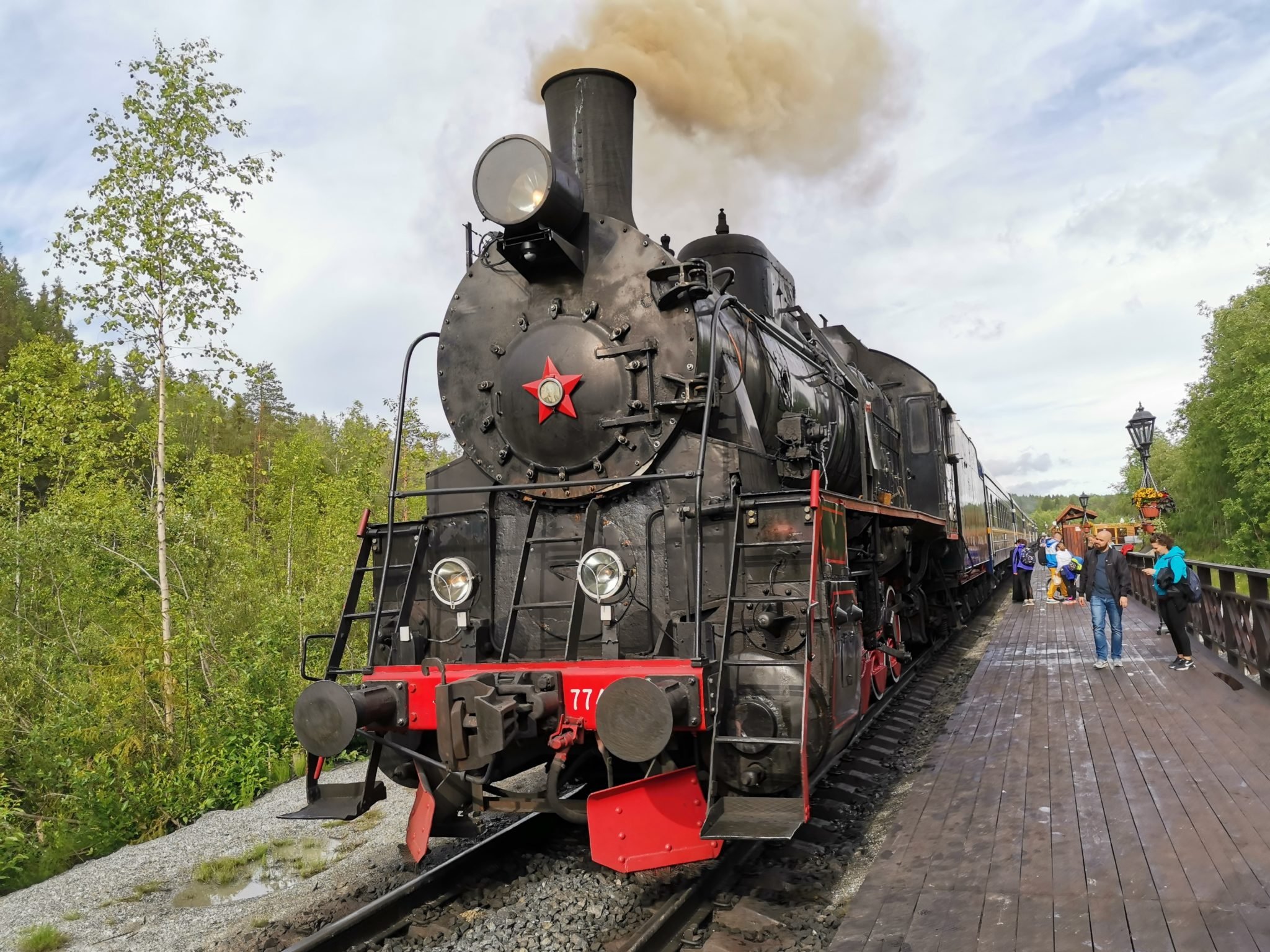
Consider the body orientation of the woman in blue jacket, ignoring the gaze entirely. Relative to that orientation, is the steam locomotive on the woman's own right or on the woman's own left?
on the woman's own left

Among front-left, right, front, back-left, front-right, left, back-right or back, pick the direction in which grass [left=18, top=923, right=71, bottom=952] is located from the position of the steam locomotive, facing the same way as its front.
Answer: front-right

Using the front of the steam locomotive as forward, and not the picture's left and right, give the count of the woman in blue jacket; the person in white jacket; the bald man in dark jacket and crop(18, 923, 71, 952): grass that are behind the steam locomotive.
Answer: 3

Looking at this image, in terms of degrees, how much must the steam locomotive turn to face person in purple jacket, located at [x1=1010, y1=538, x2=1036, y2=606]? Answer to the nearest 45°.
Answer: approximately 180°

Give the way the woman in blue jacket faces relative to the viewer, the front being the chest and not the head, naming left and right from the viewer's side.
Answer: facing to the left of the viewer

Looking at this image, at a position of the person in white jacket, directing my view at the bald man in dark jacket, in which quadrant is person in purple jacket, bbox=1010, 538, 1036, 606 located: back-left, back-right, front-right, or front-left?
front-right

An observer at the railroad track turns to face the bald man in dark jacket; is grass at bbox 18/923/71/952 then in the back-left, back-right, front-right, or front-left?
back-left

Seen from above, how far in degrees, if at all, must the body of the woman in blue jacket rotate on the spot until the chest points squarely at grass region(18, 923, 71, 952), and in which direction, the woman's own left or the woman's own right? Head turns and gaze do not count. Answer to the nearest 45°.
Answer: approximately 45° to the woman's own left

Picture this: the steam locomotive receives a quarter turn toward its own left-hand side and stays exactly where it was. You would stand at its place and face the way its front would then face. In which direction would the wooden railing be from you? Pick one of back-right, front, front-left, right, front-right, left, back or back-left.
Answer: left

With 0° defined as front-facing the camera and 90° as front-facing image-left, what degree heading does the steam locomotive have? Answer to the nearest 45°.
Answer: approximately 45°

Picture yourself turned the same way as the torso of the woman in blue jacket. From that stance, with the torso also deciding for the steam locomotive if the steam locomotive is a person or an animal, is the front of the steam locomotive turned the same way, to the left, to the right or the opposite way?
to the left

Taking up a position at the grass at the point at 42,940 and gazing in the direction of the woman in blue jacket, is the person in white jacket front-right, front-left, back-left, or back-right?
front-left
